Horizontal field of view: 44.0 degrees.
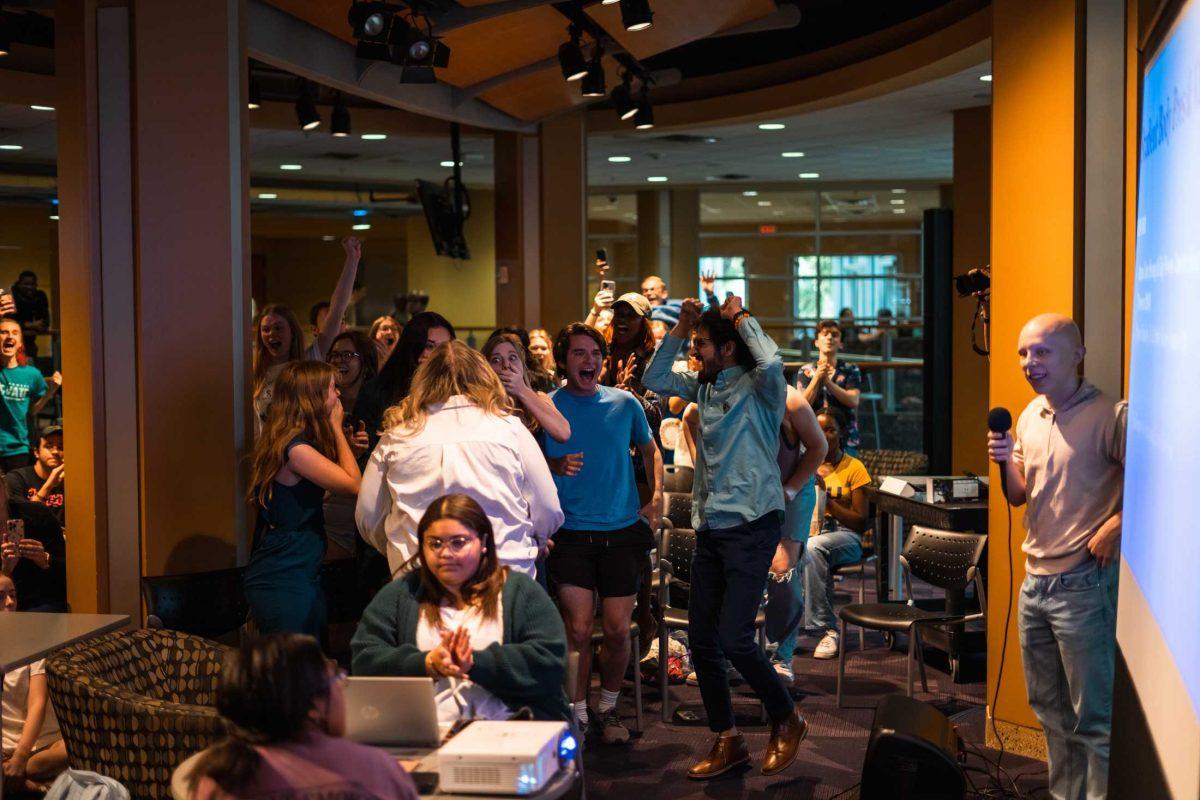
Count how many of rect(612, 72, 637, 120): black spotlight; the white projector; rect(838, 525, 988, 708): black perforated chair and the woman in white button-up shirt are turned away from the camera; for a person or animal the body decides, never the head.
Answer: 1

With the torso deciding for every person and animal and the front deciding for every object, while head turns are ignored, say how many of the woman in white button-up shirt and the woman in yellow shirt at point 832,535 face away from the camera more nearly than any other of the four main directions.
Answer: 1

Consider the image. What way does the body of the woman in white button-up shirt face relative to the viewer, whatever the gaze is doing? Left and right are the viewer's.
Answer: facing away from the viewer

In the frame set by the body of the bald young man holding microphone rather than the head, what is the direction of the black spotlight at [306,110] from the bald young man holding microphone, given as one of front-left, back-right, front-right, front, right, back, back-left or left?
right

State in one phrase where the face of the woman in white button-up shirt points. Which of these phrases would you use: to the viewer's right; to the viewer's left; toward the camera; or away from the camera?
away from the camera

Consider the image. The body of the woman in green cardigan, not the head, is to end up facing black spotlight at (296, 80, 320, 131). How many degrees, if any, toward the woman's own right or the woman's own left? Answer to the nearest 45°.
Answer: approximately 180°

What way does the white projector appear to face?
to the viewer's right

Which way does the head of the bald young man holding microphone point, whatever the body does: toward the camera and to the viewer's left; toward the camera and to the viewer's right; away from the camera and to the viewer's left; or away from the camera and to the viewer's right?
toward the camera and to the viewer's left

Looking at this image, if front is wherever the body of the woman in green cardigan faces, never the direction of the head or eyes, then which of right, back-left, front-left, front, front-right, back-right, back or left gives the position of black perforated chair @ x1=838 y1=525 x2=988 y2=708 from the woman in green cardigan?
back-left

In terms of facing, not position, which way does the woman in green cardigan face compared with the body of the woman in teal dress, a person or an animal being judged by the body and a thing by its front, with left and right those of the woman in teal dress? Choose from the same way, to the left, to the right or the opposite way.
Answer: to the right

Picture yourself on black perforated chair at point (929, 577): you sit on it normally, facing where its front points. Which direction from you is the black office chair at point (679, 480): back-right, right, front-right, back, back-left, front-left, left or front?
right

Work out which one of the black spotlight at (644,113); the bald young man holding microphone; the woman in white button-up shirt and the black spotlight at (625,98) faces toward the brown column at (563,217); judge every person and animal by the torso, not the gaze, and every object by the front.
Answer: the woman in white button-up shirt

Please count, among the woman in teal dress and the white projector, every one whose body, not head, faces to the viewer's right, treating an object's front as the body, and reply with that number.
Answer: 2

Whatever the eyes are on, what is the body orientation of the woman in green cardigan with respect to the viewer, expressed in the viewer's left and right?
facing the viewer
